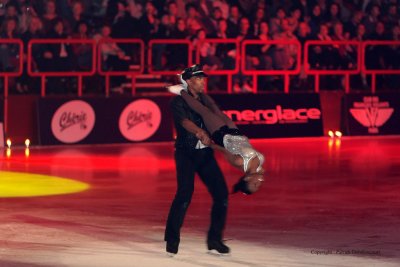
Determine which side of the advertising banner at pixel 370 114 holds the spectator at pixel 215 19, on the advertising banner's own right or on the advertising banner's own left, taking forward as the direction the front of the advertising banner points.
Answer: on the advertising banner's own right

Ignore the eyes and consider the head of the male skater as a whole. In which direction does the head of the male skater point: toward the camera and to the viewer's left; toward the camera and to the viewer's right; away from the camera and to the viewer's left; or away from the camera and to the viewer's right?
toward the camera and to the viewer's right
